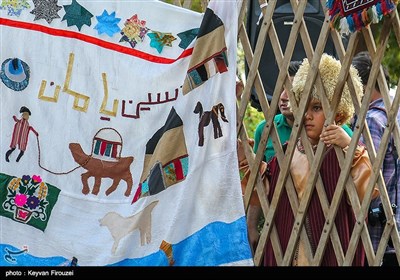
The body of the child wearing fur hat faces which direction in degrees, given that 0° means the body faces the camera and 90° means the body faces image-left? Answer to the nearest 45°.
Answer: approximately 45°

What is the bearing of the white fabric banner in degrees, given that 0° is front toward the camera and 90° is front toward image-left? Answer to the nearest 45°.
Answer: approximately 0°

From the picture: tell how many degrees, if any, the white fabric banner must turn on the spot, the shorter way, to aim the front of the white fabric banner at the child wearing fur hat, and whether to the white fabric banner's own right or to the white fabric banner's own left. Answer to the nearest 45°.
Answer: approximately 90° to the white fabric banner's own left

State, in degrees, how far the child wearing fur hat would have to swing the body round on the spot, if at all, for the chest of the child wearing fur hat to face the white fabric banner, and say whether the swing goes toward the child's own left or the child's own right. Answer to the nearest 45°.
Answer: approximately 45° to the child's own right
